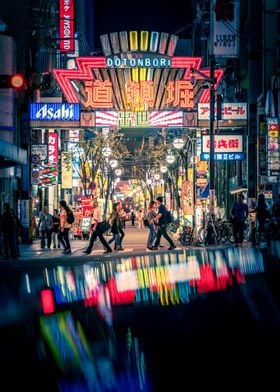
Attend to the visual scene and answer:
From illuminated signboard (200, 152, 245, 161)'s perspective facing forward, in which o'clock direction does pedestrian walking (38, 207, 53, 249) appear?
The pedestrian walking is roughly at 2 o'clock from the illuminated signboard.

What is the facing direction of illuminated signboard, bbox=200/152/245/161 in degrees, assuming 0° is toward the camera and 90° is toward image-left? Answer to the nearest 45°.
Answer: approximately 0°

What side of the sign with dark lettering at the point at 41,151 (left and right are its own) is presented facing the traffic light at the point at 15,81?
front

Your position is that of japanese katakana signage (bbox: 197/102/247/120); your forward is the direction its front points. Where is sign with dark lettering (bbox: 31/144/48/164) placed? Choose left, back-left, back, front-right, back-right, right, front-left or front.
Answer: right

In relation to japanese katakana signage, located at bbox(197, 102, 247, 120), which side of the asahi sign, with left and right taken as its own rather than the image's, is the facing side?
left

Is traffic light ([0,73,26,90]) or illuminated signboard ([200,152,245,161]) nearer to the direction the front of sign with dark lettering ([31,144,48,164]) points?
the traffic light
